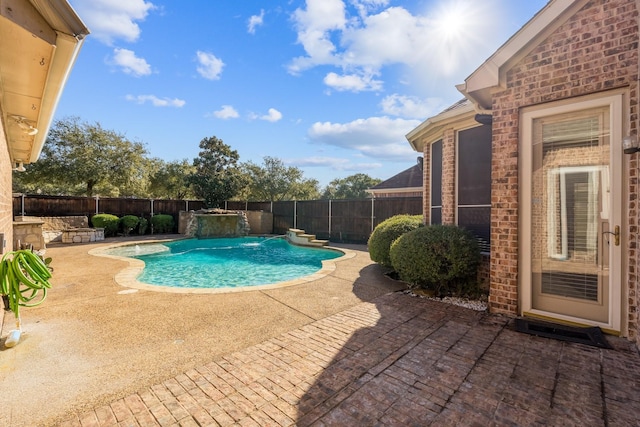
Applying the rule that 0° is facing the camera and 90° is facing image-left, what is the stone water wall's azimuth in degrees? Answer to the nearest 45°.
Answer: approximately 0°

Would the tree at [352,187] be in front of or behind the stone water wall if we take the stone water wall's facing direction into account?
behind

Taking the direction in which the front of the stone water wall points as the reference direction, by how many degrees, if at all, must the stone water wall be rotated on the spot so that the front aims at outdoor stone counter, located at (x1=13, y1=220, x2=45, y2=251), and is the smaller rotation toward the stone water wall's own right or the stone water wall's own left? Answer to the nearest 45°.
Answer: approximately 45° to the stone water wall's own right

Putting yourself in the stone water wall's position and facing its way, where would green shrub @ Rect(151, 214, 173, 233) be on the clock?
The green shrub is roughly at 4 o'clock from the stone water wall.

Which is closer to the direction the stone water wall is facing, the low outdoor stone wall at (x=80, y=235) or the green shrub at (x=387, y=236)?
the green shrub
